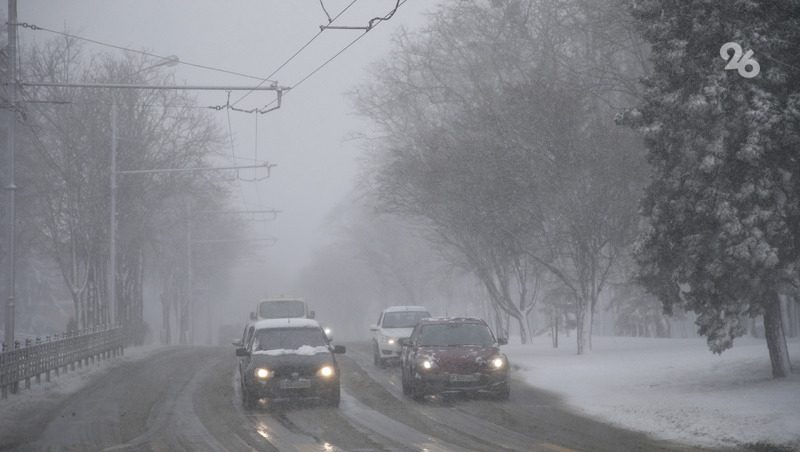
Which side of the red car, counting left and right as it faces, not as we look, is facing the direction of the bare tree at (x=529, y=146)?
back

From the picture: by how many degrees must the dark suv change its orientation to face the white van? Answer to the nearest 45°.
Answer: approximately 180°

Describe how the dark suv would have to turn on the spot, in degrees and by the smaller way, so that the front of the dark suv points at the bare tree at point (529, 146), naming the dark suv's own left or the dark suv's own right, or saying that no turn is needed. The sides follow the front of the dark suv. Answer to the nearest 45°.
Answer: approximately 135° to the dark suv's own left

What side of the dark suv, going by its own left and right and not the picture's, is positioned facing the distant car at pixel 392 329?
back

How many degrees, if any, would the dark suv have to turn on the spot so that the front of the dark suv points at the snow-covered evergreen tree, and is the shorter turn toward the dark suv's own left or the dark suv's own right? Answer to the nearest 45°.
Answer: approximately 90° to the dark suv's own left

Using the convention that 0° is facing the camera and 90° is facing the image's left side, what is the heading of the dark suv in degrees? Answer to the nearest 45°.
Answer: approximately 0°

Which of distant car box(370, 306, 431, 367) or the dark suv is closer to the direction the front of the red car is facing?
the dark suv

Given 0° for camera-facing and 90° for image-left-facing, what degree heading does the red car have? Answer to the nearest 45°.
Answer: approximately 0°

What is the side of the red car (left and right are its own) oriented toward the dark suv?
right

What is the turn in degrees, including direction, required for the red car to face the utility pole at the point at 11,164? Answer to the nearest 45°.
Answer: approximately 90° to its right

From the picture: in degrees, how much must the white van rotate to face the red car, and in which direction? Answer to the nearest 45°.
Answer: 0° — it already faces it
